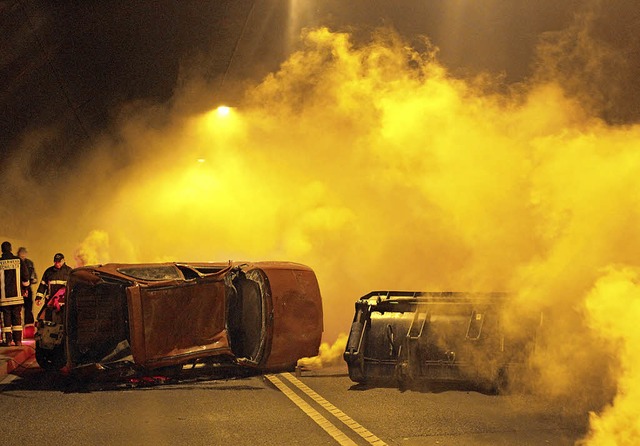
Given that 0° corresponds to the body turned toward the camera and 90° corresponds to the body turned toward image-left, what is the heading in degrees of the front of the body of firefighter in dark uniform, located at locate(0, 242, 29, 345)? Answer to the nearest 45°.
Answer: approximately 180°

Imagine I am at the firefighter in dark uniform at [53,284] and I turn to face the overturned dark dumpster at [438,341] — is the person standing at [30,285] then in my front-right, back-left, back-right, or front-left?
back-left
